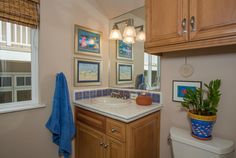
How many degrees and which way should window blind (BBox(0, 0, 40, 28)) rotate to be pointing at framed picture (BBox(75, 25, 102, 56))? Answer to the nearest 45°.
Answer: approximately 45° to its left

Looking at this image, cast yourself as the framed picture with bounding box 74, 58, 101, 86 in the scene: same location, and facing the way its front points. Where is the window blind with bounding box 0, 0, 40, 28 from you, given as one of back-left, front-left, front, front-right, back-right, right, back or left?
right

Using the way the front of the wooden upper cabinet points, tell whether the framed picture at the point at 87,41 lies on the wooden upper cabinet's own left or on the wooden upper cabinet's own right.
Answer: on the wooden upper cabinet's own right

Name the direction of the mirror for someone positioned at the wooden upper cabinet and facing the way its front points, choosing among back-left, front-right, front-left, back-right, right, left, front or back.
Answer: right

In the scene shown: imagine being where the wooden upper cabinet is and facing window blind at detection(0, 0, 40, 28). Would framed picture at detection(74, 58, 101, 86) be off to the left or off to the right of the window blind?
right

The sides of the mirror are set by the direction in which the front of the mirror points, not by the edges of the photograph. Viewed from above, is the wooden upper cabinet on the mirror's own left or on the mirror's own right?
on the mirror's own left

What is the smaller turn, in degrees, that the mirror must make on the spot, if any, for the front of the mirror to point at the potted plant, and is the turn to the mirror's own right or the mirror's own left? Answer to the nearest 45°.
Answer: approximately 90° to the mirror's own left
